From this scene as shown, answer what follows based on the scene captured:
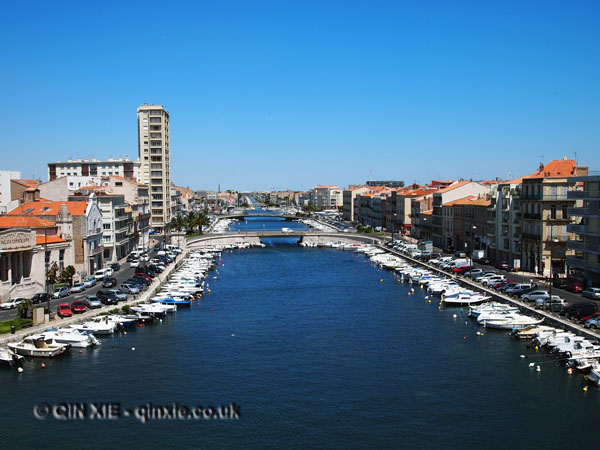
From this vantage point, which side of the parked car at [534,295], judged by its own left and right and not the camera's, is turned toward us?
left

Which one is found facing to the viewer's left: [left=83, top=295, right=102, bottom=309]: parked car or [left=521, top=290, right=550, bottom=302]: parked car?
[left=521, top=290, right=550, bottom=302]: parked car

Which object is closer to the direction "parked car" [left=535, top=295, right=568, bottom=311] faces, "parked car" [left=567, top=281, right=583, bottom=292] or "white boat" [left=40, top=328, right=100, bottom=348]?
the white boat

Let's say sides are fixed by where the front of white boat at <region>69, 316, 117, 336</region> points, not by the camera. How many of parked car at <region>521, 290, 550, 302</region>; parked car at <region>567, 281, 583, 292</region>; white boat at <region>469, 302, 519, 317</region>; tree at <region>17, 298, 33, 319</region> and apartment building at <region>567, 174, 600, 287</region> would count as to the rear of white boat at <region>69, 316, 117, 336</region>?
4

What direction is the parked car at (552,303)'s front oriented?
to the viewer's left

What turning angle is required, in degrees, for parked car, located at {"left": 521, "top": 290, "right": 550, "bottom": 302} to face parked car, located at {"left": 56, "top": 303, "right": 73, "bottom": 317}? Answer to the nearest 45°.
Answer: approximately 45° to its left

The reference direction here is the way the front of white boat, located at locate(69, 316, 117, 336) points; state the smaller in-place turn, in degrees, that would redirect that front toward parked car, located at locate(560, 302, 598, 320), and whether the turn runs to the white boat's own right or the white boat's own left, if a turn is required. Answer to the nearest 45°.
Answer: approximately 180°

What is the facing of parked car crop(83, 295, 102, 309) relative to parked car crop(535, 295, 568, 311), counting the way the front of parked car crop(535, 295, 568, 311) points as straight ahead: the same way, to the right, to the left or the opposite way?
the opposite way
